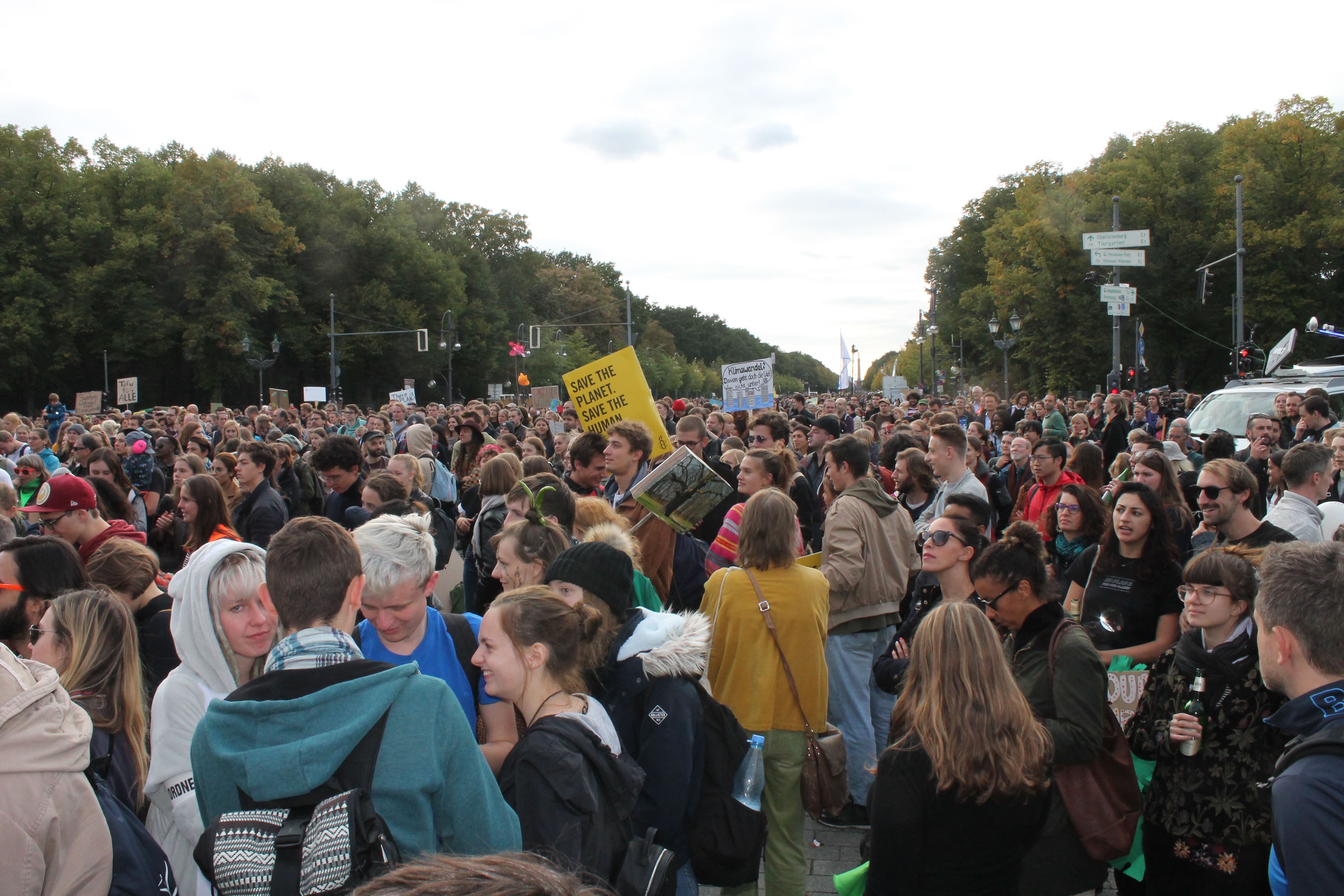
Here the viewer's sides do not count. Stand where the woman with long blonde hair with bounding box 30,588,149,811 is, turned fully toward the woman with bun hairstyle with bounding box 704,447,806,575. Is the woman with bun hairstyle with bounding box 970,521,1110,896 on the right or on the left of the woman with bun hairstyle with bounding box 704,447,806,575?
right

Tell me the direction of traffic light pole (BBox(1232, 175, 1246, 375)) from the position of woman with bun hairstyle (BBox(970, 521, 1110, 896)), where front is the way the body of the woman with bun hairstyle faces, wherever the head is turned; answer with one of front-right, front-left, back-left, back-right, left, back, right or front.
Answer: right

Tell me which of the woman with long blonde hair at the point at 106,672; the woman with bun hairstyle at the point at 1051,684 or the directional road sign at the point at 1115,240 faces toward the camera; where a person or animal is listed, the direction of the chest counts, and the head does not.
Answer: the directional road sign

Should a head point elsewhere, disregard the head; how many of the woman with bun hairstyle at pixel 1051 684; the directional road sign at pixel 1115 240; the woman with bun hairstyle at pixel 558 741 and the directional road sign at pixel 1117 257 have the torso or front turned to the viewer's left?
2

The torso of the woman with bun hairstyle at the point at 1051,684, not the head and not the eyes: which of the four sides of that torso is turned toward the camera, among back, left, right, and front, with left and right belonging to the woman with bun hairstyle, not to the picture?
left

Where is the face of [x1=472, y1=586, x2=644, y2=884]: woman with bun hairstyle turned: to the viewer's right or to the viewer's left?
to the viewer's left

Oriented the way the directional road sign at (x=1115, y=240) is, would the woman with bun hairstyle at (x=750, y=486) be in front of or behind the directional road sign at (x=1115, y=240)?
in front

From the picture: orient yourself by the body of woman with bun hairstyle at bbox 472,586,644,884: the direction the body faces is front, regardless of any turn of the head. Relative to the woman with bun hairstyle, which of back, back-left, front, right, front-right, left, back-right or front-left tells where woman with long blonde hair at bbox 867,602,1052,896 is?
back

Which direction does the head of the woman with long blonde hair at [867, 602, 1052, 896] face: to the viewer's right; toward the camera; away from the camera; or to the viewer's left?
away from the camera

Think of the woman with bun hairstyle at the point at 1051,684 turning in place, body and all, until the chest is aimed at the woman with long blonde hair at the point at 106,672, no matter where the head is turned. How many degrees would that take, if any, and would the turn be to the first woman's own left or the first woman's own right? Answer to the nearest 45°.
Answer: approximately 45° to the first woman's own left

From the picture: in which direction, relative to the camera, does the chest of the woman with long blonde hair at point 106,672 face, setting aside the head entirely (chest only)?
to the viewer's left

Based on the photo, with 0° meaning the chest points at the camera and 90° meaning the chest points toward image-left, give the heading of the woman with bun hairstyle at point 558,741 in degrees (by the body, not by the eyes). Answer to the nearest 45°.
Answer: approximately 90°
